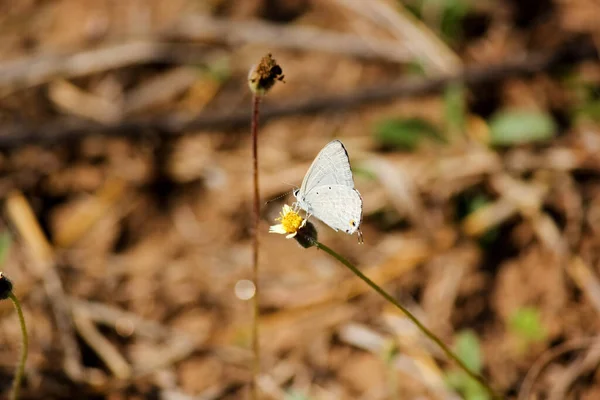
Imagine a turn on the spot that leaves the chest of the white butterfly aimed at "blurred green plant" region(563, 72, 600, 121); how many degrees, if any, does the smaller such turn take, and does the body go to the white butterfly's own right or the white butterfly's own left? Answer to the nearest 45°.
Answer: approximately 135° to the white butterfly's own right

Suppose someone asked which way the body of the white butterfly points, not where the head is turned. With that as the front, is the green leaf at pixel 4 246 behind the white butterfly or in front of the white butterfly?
in front

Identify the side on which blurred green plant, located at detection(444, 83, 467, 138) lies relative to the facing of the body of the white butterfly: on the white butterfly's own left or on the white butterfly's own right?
on the white butterfly's own right

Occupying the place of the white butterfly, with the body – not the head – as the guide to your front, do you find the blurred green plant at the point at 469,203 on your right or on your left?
on your right

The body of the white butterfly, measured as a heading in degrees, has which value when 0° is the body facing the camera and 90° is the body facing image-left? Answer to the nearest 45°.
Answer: approximately 90°
